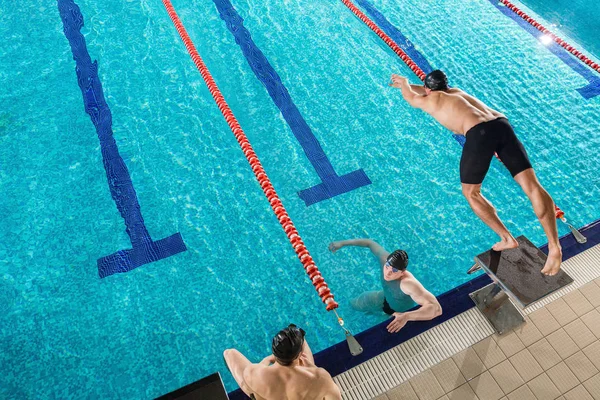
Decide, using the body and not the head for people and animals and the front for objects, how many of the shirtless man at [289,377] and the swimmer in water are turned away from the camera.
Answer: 1

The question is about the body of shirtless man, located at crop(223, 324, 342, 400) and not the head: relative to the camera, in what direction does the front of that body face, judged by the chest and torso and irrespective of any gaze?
away from the camera

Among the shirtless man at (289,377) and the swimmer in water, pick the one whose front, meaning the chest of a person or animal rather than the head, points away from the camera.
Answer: the shirtless man

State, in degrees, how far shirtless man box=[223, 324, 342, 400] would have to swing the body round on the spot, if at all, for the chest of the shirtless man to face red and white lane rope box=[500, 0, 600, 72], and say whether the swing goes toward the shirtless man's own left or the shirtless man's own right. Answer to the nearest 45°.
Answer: approximately 45° to the shirtless man's own right

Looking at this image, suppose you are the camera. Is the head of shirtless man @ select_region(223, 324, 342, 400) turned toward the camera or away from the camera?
away from the camera

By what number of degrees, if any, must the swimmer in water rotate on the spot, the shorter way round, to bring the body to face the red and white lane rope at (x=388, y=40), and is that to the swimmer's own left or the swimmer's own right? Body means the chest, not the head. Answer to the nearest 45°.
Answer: approximately 135° to the swimmer's own right

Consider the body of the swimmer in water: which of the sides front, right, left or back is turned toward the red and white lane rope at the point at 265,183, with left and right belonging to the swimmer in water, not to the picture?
right

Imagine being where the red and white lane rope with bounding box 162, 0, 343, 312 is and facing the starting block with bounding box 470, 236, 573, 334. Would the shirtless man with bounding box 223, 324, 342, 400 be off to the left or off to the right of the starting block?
right

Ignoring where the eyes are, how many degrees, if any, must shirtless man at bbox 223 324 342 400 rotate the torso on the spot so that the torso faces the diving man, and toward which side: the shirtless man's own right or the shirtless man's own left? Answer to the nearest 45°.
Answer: approximately 45° to the shirtless man's own right
